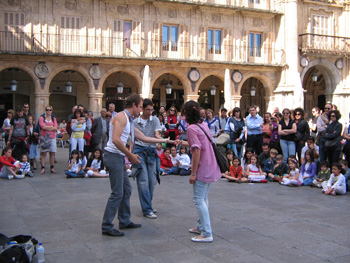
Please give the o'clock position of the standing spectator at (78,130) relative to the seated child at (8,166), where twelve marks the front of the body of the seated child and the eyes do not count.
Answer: The standing spectator is roughly at 10 o'clock from the seated child.

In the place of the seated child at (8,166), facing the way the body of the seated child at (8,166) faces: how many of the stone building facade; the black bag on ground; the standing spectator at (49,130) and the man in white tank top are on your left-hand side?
2

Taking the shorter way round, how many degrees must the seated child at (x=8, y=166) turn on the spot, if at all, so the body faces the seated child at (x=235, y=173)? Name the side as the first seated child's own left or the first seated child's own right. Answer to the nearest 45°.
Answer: approximately 45° to the first seated child's own left

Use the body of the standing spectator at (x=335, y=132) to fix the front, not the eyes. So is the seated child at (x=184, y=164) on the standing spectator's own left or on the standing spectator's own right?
on the standing spectator's own right

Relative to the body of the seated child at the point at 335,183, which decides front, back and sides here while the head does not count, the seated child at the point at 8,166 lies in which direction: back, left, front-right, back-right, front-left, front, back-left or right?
front-right

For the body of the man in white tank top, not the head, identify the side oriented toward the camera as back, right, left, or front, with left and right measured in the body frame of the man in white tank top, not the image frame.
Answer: right

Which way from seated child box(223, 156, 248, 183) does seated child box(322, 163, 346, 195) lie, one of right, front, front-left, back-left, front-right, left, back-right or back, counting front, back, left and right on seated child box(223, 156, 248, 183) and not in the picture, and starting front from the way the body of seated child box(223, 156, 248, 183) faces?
front-left

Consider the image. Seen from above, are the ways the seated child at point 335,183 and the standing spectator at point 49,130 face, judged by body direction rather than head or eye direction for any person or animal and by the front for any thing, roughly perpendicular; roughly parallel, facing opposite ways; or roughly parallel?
roughly perpendicular

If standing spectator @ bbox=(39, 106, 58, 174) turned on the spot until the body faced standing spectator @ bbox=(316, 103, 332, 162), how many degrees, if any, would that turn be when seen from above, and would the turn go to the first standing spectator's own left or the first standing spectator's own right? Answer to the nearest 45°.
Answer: approximately 90° to the first standing spectator's own left

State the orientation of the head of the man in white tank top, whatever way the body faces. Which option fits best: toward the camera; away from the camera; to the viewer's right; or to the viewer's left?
to the viewer's right
